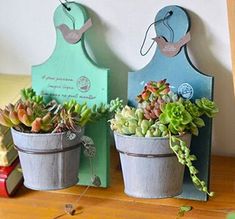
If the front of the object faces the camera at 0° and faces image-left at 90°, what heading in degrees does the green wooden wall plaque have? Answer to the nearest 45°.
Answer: approximately 0°

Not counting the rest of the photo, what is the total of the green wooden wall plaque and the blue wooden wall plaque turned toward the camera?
2
